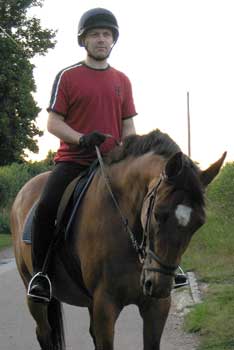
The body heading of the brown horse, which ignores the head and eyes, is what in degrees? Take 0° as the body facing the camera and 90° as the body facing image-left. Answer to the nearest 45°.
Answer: approximately 315°

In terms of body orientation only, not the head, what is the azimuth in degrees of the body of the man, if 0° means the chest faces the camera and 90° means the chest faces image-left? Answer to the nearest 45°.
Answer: approximately 315°

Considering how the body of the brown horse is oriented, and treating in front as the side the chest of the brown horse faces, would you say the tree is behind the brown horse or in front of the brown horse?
behind
